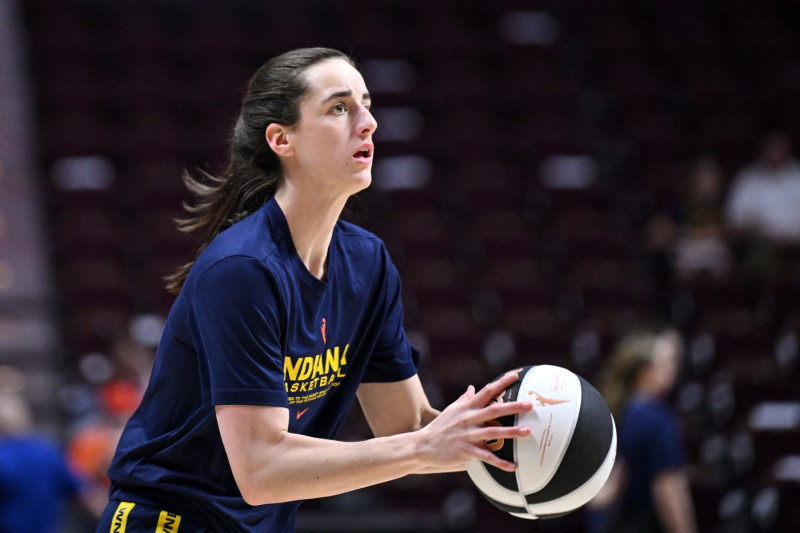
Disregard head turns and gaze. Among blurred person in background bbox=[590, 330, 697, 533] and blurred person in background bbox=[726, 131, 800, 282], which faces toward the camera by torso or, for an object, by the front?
blurred person in background bbox=[726, 131, 800, 282]

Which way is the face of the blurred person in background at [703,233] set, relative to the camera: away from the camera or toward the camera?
toward the camera

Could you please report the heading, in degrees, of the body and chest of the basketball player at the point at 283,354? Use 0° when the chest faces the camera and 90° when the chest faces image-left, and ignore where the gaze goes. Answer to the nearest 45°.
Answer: approximately 315°

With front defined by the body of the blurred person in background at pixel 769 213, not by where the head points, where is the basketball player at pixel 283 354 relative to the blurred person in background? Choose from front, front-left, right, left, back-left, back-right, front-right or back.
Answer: front

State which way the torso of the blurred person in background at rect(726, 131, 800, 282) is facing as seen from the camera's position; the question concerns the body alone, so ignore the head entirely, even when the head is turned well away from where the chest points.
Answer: toward the camera

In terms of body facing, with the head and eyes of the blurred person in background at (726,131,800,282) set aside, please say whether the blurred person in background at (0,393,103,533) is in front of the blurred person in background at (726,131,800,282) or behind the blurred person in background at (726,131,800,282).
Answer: in front
